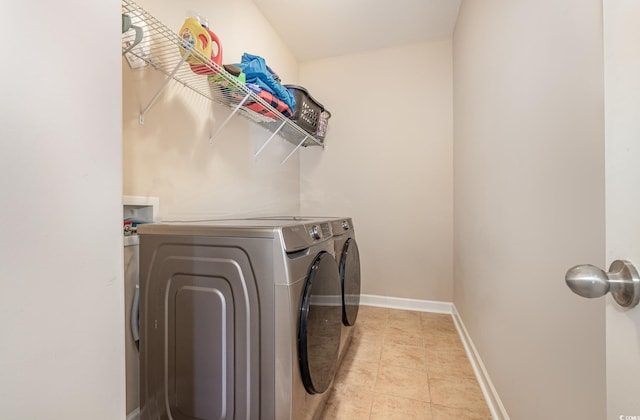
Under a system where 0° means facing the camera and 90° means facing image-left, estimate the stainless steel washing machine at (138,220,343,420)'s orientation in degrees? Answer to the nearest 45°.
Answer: approximately 315°

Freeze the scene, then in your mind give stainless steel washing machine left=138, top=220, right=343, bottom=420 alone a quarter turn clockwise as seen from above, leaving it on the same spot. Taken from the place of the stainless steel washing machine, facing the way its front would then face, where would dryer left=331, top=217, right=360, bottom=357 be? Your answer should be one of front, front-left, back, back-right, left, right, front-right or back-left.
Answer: back
